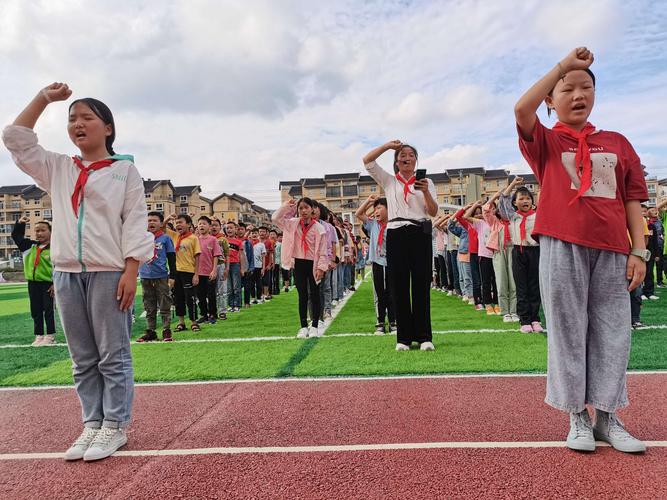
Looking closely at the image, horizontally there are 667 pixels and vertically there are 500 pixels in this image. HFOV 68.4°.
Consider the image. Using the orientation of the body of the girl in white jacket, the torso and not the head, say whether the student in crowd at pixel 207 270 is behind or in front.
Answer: behind

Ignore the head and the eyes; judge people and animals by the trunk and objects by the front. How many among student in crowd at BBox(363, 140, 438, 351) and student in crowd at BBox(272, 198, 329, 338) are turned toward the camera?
2

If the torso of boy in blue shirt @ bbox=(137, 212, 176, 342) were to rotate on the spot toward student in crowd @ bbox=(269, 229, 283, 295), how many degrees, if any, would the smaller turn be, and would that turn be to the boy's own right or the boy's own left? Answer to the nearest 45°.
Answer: approximately 180°

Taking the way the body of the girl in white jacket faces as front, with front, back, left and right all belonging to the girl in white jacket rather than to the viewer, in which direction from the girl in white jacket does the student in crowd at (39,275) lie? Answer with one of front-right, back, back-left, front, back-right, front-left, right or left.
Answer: back-right

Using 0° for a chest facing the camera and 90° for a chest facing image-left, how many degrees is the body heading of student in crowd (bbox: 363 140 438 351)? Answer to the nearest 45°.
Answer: approximately 0°

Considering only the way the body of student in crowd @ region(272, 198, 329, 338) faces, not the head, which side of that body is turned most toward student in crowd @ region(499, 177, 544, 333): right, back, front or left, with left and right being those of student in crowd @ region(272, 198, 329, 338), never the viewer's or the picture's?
left

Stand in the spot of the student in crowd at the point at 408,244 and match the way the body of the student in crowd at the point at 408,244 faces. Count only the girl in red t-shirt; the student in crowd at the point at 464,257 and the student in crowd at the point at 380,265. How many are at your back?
2
